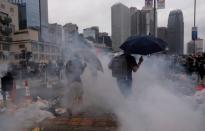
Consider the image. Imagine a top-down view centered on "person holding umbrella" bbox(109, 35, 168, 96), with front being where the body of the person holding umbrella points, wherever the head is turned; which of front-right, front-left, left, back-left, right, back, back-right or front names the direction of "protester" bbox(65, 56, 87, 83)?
back-left

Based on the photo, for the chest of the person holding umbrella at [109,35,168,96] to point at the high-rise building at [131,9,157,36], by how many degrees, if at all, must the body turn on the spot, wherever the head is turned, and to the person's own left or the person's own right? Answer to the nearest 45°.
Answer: approximately 45° to the person's own left
